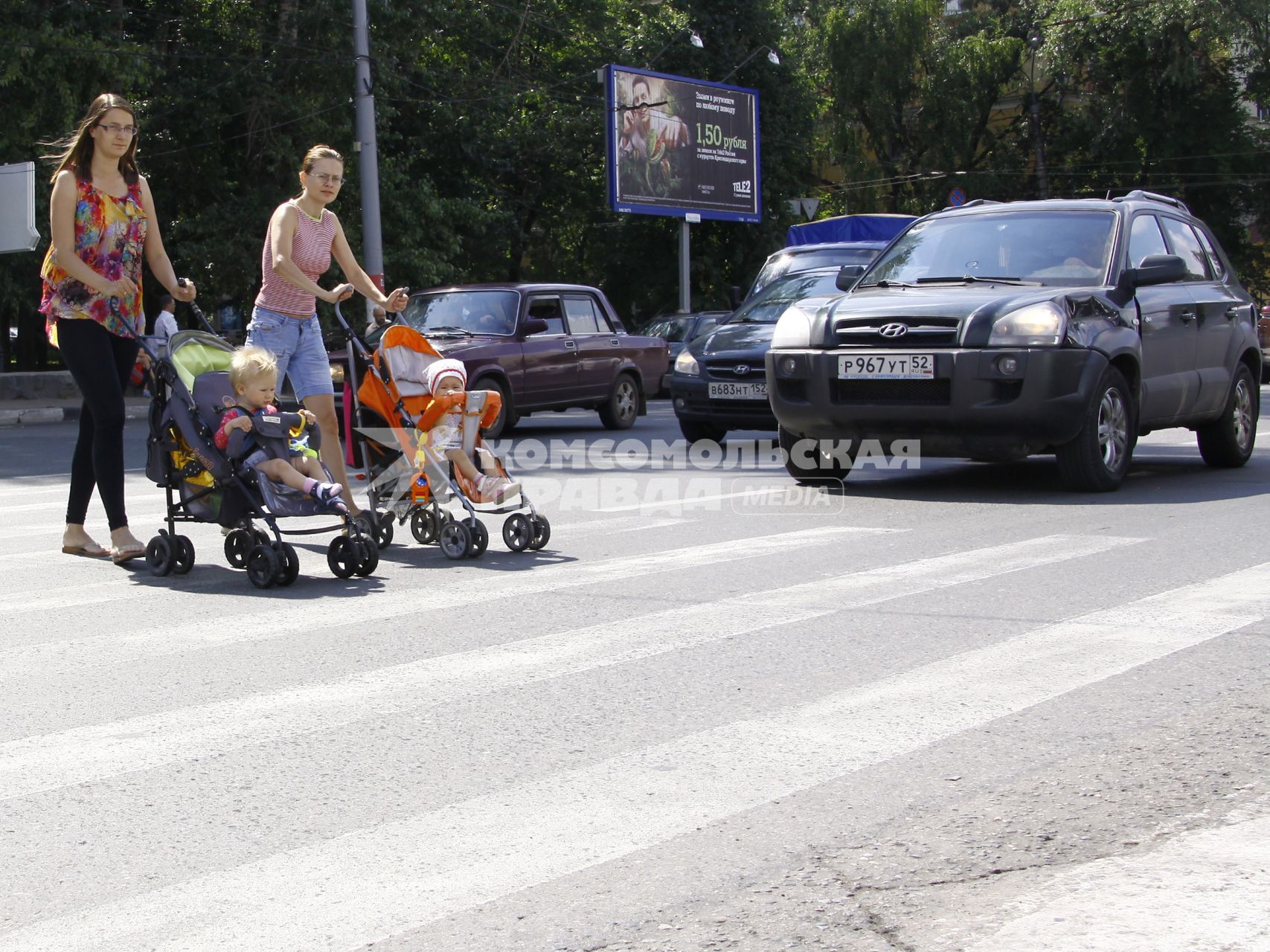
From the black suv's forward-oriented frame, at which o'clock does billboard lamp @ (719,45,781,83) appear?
The billboard lamp is roughly at 4 o'clock from the black suv.

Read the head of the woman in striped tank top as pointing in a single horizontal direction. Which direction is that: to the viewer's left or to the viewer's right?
to the viewer's right

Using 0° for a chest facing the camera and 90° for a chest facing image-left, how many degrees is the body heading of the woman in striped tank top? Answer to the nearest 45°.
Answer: approximately 315°

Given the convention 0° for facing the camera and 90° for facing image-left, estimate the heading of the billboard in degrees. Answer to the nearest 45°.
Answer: approximately 315°

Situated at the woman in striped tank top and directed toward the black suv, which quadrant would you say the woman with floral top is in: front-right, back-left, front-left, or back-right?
back-right

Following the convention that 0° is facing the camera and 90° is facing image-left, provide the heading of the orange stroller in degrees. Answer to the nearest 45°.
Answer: approximately 315°
